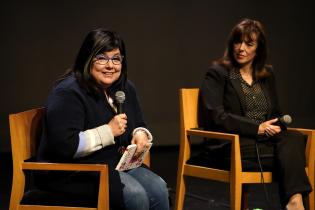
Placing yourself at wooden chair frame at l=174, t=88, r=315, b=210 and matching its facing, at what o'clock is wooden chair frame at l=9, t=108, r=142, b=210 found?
wooden chair frame at l=9, t=108, r=142, b=210 is roughly at 3 o'clock from wooden chair frame at l=174, t=88, r=315, b=210.

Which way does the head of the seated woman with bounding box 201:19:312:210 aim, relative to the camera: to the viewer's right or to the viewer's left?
to the viewer's left

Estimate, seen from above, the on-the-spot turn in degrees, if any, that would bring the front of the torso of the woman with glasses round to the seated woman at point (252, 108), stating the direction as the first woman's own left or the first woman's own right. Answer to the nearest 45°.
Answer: approximately 90° to the first woman's own left

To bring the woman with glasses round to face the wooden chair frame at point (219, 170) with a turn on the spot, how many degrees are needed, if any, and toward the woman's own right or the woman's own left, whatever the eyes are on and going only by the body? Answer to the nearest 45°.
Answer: approximately 90° to the woman's own left

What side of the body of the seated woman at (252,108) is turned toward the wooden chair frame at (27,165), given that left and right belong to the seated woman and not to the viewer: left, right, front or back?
right

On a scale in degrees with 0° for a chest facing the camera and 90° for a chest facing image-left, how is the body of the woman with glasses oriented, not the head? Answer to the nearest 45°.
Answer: approximately 315°

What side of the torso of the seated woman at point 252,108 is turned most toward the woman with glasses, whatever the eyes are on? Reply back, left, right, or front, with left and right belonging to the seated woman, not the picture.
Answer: right

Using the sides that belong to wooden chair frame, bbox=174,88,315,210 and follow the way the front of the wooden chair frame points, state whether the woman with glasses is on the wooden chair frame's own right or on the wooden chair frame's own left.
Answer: on the wooden chair frame's own right
